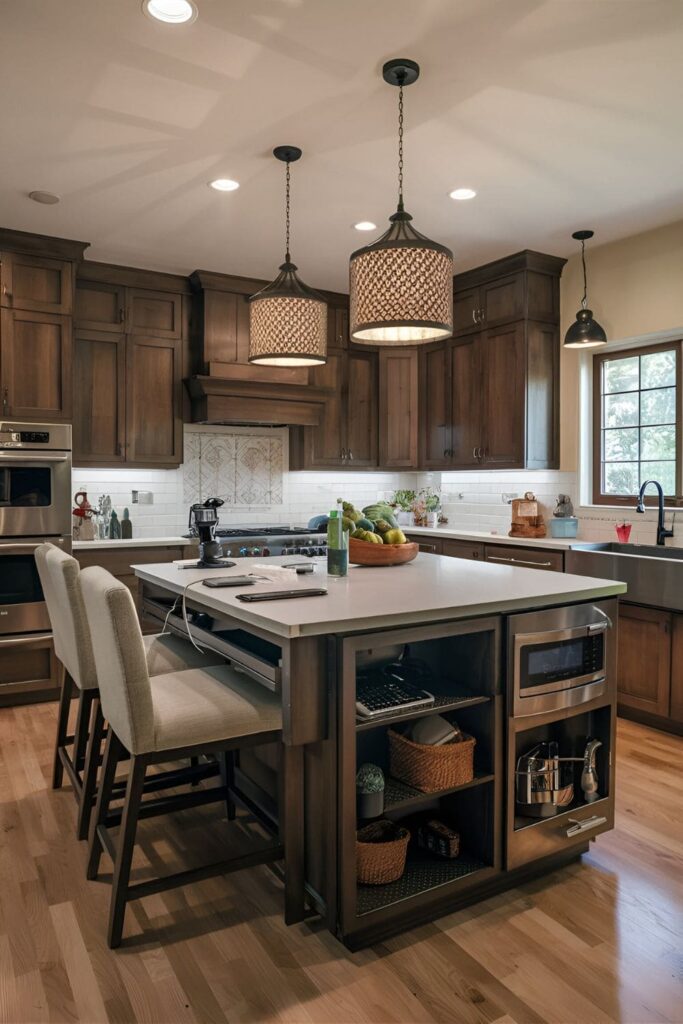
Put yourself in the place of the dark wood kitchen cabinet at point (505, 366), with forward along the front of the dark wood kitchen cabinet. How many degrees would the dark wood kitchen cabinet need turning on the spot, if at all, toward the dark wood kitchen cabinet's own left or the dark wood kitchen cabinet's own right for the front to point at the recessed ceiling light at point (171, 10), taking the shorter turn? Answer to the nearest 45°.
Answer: approximately 45° to the dark wood kitchen cabinet's own left

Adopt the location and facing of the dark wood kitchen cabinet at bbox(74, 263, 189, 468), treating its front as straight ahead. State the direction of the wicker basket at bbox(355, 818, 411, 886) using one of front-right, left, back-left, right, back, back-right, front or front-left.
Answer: front

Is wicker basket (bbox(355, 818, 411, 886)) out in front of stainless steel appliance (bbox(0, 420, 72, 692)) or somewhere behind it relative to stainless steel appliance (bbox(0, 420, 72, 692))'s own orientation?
in front

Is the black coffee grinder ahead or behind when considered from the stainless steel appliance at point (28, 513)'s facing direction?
ahead

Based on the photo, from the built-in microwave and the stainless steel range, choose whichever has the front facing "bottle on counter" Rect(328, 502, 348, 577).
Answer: the stainless steel range

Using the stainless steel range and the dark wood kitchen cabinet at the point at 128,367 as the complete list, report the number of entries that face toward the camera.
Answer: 2

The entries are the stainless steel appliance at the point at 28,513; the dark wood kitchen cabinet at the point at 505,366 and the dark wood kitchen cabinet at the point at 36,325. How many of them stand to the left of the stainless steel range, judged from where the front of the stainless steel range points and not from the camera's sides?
1

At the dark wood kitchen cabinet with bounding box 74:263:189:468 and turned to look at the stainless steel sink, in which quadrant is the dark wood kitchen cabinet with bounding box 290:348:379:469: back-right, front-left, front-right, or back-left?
front-left

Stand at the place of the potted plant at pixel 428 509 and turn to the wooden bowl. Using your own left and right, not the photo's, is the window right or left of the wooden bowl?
left

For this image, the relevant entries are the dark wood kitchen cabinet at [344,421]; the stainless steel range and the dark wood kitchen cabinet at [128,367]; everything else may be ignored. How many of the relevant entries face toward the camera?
3

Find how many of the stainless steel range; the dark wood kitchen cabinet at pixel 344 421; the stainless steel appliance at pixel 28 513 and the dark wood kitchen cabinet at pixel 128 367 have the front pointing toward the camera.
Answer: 4

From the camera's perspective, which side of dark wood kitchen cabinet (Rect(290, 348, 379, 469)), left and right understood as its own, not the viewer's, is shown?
front

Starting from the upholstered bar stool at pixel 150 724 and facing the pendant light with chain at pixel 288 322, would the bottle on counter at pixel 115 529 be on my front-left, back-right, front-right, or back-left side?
front-left

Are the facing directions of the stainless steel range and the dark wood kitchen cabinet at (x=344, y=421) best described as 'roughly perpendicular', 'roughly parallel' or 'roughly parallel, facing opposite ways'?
roughly parallel

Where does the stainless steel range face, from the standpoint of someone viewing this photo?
facing the viewer
